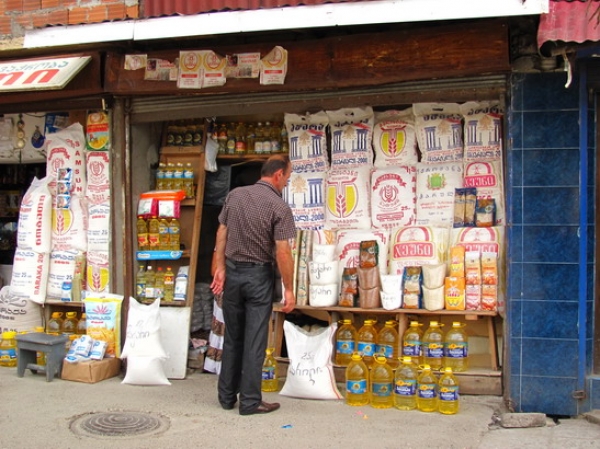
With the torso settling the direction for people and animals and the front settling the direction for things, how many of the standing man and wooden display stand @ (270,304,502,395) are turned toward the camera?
1

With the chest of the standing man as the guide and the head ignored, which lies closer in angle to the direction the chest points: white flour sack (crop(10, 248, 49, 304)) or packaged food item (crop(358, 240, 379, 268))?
the packaged food item

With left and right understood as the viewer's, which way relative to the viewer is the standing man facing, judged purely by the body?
facing away from the viewer and to the right of the viewer

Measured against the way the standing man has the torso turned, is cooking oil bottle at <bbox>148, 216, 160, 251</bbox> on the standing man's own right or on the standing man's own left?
on the standing man's own left

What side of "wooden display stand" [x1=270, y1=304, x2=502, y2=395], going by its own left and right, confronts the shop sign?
right

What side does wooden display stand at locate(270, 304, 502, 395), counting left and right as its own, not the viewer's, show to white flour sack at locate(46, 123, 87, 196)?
right

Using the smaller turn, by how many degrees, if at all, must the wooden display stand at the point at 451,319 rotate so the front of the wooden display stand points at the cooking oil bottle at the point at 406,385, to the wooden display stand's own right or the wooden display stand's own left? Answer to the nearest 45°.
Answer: approximately 45° to the wooden display stand's own right

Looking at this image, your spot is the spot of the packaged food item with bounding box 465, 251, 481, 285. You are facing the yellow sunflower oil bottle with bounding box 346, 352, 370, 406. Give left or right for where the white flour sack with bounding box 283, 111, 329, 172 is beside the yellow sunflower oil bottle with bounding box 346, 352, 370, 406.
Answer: right

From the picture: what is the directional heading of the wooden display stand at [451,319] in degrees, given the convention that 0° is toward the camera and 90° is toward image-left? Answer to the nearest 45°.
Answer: approximately 0°

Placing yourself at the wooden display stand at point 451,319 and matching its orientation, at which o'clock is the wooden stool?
The wooden stool is roughly at 3 o'clock from the wooden display stand.

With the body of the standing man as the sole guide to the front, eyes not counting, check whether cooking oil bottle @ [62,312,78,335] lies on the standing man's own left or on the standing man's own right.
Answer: on the standing man's own left
